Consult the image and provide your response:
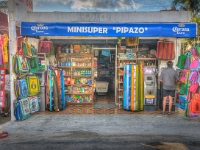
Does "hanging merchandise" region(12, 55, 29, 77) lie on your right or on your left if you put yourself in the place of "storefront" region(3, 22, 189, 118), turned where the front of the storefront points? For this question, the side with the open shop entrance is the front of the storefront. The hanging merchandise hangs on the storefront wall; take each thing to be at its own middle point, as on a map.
on your right

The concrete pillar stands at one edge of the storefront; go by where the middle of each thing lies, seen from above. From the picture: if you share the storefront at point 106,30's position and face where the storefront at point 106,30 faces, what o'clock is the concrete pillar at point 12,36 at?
The concrete pillar is roughly at 2 o'clock from the storefront.

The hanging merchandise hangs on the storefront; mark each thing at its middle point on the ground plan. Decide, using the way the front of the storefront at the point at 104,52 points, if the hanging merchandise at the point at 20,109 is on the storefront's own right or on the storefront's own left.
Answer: on the storefront's own right

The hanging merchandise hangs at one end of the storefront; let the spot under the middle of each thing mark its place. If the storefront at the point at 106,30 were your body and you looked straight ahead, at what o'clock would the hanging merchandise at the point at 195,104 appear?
The hanging merchandise is roughly at 10 o'clock from the storefront.

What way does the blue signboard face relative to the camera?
toward the camera

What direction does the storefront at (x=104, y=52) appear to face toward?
toward the camera

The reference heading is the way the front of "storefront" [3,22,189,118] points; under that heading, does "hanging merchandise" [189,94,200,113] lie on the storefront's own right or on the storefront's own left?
on the storefront's own left
